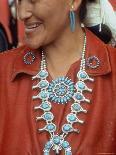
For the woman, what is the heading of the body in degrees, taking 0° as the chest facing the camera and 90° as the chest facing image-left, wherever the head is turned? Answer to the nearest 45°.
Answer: approximately 0°
